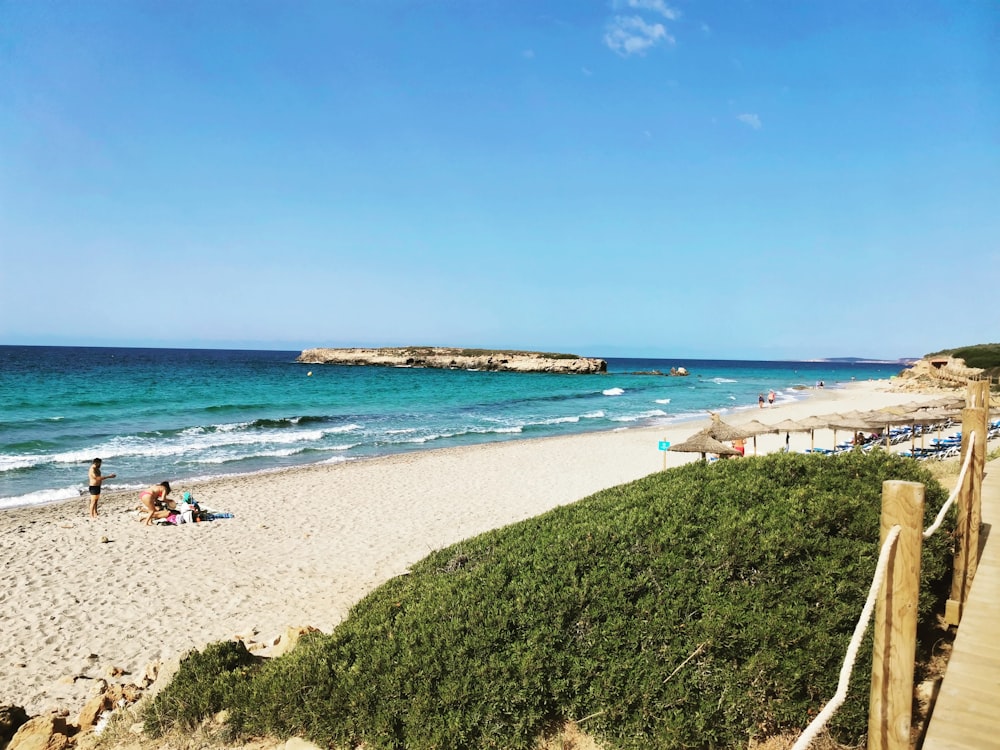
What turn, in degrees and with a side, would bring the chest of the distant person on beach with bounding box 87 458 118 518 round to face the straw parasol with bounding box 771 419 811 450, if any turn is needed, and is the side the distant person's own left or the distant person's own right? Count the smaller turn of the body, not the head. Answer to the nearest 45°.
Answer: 0° — they already face it

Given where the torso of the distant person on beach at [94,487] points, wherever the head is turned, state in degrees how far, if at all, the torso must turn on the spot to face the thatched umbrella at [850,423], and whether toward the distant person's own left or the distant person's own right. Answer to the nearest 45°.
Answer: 0° — they already face it

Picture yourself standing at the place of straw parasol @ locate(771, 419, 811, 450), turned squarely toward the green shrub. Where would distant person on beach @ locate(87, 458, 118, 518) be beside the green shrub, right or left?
right

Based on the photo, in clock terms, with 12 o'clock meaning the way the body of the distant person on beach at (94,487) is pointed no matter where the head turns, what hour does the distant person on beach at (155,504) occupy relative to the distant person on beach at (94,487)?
the distant person on beach at (155,504) is roughly at 2 o'clock from the distant person on beach at (94,487).

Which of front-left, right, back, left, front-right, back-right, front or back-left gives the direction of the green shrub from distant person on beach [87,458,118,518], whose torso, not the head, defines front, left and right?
right

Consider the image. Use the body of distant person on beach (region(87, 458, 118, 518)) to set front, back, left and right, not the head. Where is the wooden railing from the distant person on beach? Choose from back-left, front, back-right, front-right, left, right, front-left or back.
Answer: right

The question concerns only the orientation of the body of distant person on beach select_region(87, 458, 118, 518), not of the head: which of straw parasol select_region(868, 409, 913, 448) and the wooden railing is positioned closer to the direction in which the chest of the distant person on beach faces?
the straw parasol

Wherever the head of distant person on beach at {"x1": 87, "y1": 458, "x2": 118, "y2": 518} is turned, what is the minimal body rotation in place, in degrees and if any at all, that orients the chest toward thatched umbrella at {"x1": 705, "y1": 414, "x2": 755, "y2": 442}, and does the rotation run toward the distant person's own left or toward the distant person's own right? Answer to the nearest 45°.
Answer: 0° — they already face it

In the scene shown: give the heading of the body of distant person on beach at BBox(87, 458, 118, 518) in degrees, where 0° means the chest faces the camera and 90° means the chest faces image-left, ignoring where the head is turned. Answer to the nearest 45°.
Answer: approximately 270°

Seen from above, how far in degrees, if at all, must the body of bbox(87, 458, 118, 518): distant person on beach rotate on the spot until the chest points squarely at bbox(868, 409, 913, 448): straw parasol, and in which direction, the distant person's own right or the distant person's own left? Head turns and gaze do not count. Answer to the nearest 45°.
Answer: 0° — they already face it

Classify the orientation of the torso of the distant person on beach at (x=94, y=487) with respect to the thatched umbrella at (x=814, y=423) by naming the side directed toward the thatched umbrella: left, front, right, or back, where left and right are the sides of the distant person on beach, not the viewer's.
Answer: front

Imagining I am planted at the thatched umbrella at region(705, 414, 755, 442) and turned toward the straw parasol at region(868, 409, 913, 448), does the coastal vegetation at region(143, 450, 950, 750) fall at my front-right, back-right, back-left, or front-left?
back-right

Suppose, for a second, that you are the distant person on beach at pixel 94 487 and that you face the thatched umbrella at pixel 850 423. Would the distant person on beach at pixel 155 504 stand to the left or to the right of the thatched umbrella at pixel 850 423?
right
